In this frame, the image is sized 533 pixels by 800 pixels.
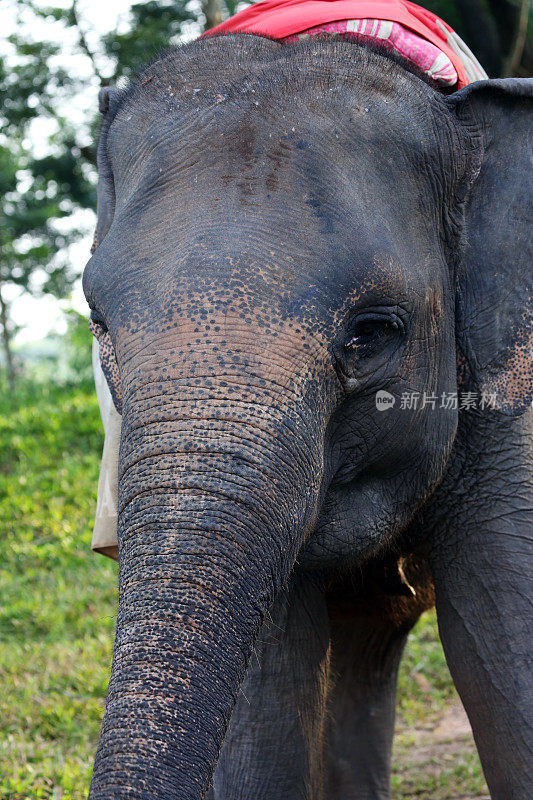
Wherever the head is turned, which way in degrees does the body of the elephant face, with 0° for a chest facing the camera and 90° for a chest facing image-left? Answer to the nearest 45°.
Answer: approximately 45°

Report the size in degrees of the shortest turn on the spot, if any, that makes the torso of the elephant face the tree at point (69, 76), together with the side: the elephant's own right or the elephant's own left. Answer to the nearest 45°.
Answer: approximately 135° to the elephant's own right
